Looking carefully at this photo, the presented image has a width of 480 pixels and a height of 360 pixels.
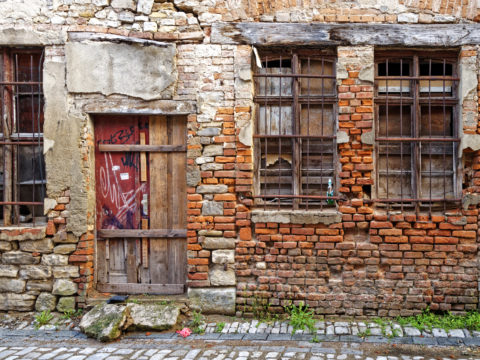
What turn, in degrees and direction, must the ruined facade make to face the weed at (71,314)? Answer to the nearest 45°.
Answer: approximately 90° to its right

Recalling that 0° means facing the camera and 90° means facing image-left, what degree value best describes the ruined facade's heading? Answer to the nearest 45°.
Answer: approximately 0°
